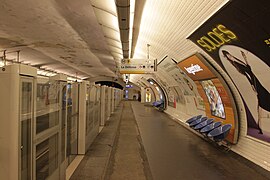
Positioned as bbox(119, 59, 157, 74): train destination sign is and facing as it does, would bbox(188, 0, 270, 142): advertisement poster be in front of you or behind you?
in front

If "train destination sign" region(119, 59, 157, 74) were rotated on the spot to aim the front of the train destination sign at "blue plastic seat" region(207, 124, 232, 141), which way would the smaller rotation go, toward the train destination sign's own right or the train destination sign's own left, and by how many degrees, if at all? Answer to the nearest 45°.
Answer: approximately 45° to the train destination sign's own left

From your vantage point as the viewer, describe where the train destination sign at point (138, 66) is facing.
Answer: facing the viewer

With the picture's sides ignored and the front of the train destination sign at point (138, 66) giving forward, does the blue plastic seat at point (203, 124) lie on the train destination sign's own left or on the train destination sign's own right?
on the train destination sign's own left

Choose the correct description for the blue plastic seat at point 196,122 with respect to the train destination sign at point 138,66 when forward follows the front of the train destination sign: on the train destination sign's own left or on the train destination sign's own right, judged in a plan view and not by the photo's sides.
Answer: on the train destination sign's own left

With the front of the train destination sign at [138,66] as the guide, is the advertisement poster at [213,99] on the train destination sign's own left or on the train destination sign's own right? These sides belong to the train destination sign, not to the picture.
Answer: on the train destination sign's own left

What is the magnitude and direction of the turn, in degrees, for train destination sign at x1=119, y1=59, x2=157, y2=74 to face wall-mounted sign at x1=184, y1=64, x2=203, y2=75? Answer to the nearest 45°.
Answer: approximately 45° to its left
